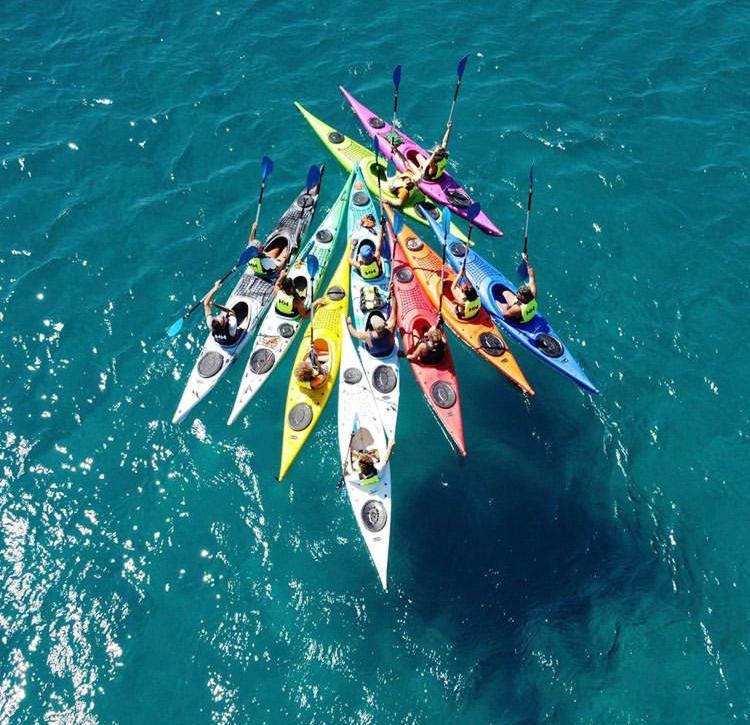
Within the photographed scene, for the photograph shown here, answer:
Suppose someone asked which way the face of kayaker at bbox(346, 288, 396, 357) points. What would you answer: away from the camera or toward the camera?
away from the camera

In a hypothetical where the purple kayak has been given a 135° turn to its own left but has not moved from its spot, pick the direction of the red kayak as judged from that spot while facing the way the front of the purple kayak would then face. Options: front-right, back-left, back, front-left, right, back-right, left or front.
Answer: front

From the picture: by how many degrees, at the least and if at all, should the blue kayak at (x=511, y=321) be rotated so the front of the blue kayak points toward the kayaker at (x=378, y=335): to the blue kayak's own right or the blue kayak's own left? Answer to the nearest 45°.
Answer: approximately 45° to the blue kayak's own left

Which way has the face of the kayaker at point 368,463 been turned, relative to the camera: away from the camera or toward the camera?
away from the camera

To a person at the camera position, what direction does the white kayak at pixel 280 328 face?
facing away from the viewer and to the right of the viewer

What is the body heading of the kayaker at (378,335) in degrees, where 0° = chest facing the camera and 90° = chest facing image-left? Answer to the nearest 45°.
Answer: approximately 180°

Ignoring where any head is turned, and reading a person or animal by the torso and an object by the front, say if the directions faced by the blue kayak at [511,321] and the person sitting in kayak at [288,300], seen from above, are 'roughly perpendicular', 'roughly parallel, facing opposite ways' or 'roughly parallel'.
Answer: roughly perpendicular

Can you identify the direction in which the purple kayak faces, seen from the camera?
facing away from the viewer and to the left of the viewer

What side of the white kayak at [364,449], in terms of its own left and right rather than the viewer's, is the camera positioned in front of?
back

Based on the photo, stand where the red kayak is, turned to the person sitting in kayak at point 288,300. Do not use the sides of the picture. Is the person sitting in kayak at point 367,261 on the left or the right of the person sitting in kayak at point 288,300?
right

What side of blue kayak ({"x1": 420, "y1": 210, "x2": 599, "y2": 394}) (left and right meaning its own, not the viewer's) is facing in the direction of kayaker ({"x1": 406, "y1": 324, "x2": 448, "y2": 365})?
left

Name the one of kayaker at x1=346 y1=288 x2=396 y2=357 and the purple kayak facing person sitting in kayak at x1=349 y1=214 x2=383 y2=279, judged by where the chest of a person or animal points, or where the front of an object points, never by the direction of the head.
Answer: the kayaker

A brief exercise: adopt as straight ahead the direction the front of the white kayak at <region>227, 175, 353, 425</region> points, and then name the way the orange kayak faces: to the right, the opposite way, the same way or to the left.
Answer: to the left

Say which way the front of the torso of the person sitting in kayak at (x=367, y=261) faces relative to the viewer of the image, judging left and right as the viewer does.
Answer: facing away from the viewer

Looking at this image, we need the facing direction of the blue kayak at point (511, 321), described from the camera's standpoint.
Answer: facing away from the viewer and to the left of the viewer

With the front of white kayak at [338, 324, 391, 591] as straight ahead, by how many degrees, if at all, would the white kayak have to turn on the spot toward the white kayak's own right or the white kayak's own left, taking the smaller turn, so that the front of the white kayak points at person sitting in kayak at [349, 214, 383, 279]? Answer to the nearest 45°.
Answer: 0° — it already faces them
